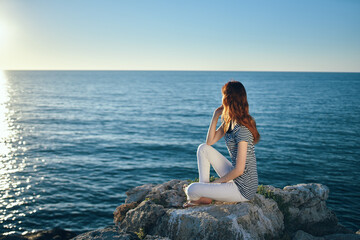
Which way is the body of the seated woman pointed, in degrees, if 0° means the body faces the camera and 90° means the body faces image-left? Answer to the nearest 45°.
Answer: approximately 90°

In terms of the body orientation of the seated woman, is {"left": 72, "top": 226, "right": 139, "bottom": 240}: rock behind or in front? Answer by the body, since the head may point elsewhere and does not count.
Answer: in front

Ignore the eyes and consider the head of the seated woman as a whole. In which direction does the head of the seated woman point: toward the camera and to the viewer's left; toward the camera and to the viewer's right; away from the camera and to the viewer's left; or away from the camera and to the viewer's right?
away from the camera and to the viewer's left

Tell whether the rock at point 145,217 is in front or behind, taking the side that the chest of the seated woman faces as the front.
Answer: in front
